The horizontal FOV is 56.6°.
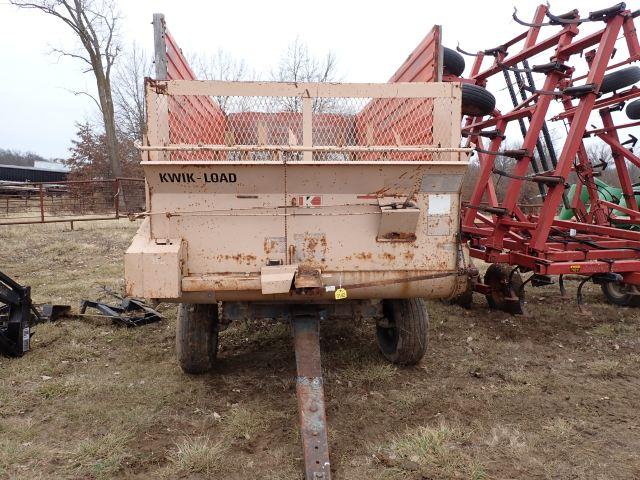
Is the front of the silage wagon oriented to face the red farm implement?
no

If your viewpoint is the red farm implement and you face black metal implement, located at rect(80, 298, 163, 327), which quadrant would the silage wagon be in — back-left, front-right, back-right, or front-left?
front-left

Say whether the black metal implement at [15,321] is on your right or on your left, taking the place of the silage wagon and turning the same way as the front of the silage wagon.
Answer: on your right

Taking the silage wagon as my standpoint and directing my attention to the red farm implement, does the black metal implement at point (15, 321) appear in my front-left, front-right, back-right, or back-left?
back-left

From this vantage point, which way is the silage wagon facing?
toward the camera
